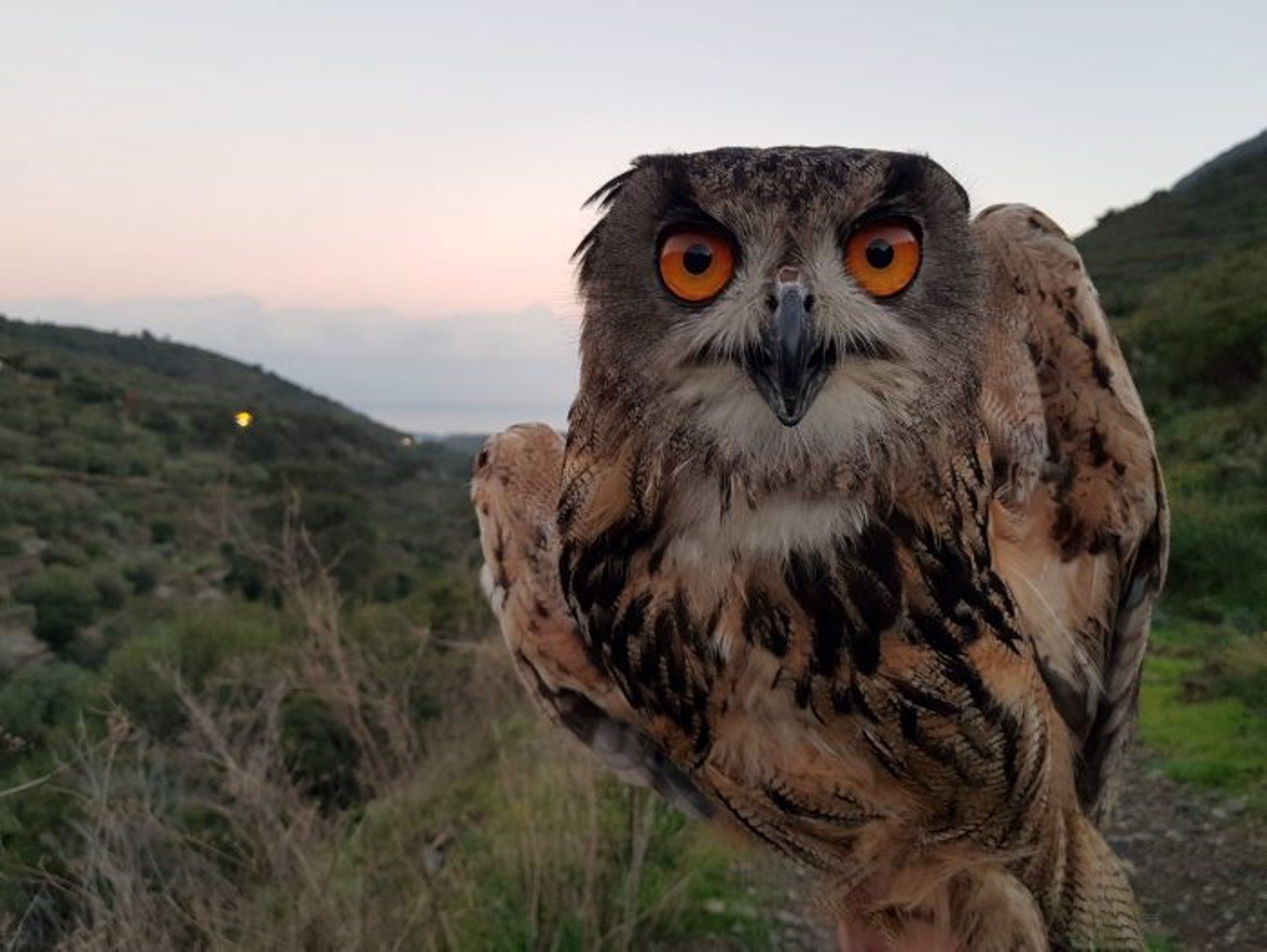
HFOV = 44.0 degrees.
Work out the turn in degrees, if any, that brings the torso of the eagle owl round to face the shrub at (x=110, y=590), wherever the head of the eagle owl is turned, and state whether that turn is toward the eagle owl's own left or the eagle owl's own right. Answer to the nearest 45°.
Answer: approximately 135° to the eagle owl's own right

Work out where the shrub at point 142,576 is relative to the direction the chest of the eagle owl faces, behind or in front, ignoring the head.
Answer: behind

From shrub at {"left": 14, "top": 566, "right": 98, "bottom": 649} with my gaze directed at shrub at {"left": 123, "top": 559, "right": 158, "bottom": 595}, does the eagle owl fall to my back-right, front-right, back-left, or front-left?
back-right

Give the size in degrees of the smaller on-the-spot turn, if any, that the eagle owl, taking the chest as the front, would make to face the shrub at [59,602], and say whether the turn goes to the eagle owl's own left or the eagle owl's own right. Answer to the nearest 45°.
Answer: approximately 135° to the eagle owl's own right

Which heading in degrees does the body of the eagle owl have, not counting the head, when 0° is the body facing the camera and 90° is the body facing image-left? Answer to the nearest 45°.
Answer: approximately 0°

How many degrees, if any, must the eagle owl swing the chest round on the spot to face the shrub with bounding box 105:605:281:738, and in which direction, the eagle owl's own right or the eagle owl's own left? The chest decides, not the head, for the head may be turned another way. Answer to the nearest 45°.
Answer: approximately 135° to the eagle owl's own right
